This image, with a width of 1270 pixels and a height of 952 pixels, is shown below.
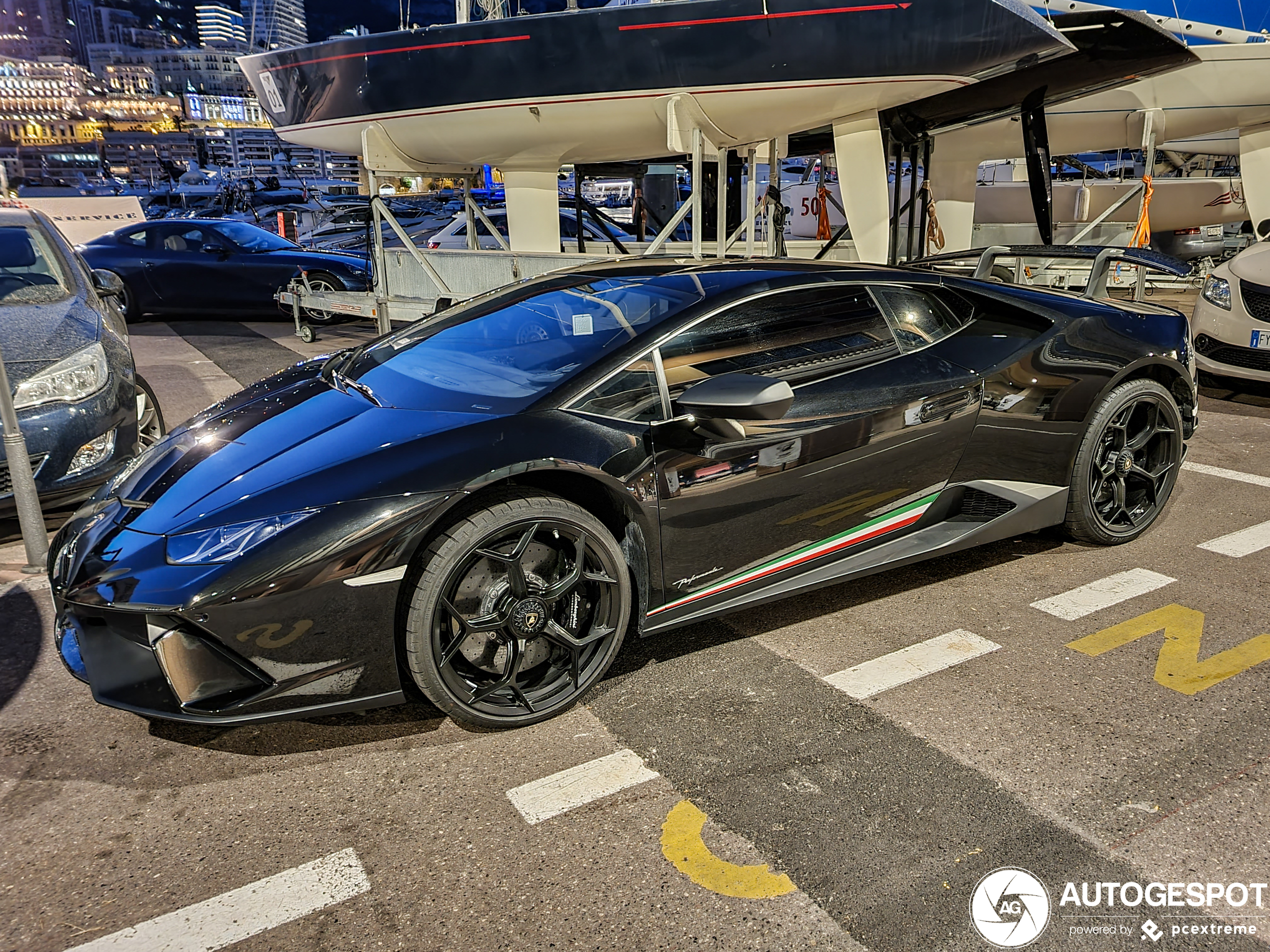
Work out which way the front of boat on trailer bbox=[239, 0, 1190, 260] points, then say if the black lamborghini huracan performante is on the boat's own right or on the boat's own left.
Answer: on the boat's own left

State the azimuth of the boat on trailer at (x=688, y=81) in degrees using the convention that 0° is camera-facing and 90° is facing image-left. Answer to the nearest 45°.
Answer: approximately 90°

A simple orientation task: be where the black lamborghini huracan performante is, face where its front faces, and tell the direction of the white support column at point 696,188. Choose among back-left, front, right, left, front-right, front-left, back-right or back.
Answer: back-right

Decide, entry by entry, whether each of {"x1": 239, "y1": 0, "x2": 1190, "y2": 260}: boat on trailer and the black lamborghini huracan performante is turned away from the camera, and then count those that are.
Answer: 0

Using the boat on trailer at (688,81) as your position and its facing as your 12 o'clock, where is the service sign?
The service sign is roughly at 1 o'clock from the boat on trailer.

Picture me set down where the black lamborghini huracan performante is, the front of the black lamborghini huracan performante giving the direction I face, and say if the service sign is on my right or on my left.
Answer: on my right

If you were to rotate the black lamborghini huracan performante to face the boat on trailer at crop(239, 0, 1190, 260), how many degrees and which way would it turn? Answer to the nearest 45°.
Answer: approximately 135° to its right

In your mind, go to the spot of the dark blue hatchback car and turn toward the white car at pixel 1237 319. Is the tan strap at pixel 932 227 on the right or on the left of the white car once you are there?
left

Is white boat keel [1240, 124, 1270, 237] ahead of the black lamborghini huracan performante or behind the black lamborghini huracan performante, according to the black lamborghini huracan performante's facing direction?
behind

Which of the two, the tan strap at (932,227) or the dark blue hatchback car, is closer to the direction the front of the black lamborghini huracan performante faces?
the dark blue hatchback car
